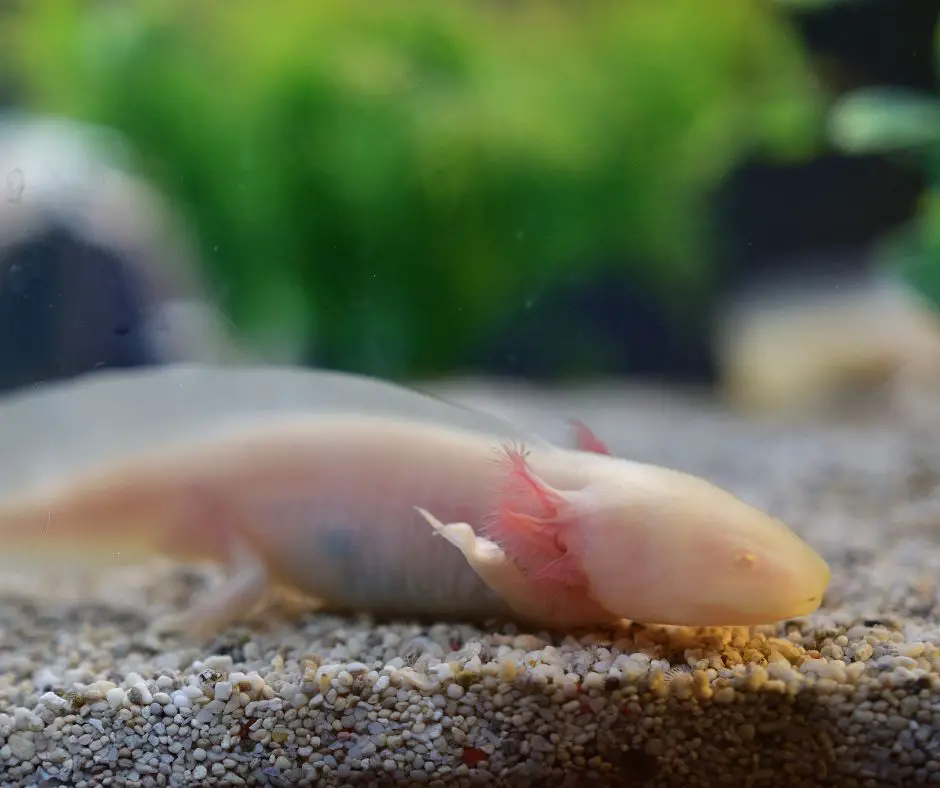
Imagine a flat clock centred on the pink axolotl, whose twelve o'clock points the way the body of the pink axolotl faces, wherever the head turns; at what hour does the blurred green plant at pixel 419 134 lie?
The blurred green plant is roughly at 9 o'clock from the pink axolotl.

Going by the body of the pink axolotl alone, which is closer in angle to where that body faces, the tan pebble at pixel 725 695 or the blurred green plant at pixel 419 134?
the tan pebble

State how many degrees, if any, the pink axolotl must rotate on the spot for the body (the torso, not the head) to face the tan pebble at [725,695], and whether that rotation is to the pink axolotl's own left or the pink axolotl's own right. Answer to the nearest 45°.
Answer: approximately 45° to the pink axolotl's own right

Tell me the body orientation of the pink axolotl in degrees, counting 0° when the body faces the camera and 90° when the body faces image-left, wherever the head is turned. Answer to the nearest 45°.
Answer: approximately 270°
